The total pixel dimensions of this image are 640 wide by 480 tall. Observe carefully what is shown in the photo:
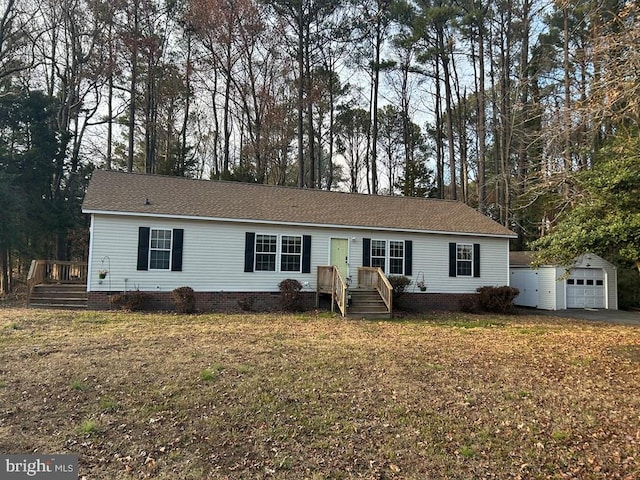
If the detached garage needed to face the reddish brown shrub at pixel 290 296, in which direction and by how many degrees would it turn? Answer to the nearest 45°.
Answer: approximately 45° to its right

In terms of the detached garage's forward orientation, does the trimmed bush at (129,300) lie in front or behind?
in front

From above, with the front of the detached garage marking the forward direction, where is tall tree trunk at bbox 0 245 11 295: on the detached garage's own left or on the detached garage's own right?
on the detached garage's own right

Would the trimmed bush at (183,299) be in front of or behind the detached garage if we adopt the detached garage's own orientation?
in front

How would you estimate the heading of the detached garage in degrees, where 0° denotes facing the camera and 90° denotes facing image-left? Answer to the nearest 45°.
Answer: approximately 0°

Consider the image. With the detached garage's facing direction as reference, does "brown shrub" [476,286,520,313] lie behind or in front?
in front
